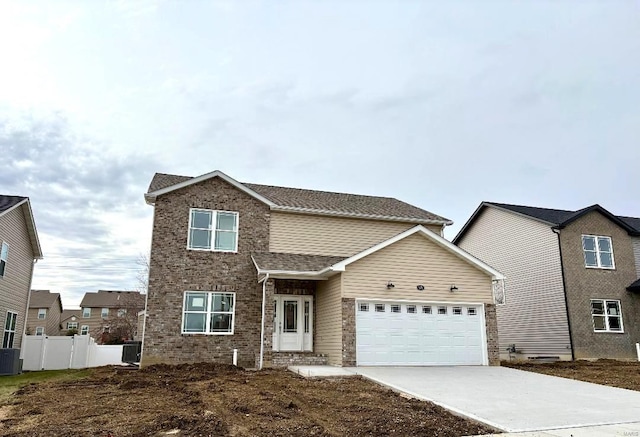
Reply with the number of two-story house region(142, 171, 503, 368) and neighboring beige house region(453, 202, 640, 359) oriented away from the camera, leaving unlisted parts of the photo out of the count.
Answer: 0

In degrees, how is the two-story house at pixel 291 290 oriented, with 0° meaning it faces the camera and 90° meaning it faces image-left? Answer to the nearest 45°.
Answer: approximately 0°

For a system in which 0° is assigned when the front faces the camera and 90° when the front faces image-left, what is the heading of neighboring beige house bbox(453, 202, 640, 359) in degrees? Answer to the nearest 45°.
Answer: approximately 315°
